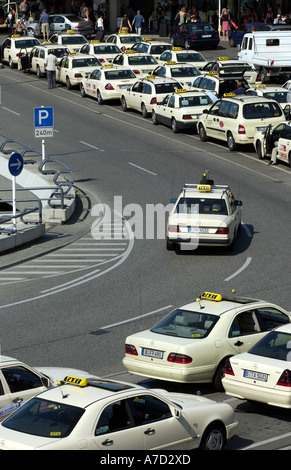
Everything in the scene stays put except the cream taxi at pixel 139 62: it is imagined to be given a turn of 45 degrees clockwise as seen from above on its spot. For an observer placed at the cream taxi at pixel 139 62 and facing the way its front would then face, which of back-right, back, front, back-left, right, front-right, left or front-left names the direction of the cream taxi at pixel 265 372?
back

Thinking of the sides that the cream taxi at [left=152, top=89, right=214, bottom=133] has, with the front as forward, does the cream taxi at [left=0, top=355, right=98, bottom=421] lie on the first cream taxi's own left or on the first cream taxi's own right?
on the first cream taxi's own left

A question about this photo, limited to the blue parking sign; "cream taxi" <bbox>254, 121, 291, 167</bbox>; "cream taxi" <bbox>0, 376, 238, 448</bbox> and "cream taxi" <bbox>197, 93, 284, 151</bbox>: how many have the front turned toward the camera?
1

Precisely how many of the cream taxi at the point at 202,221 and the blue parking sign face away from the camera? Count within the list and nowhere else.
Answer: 1

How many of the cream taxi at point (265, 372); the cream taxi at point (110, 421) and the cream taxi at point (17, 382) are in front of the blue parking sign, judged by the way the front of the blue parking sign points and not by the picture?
3

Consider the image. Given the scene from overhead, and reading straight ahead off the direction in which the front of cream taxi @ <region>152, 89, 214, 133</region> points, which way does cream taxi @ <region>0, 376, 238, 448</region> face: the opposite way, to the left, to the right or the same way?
to the right

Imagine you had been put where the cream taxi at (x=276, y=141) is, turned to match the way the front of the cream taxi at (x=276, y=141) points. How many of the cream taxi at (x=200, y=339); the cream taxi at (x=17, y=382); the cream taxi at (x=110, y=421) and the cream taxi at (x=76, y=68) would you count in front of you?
1

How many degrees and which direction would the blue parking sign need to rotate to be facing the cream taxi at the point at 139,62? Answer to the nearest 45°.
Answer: approximately 180°

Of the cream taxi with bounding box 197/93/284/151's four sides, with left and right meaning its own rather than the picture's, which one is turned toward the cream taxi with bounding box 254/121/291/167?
back

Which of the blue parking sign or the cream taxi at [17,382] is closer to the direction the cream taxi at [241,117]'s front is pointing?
the blue parking sign

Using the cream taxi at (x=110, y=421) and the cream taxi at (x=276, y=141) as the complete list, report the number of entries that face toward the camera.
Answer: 0

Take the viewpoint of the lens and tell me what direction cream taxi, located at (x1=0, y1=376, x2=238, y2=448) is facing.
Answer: facing away from the viewer and to the right of the viewer

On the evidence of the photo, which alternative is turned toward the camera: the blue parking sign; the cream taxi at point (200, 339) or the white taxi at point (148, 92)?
the blue parking sign

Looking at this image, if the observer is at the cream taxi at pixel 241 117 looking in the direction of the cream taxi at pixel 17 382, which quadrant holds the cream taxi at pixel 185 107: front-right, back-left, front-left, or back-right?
back-right

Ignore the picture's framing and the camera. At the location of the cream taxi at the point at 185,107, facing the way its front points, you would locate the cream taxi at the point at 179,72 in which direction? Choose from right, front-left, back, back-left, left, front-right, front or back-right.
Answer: front-right

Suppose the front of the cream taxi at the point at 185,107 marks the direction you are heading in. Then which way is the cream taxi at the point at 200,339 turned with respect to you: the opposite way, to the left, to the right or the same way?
to the right

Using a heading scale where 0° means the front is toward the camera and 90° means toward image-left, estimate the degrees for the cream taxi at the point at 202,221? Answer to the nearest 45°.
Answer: approximately 180°
